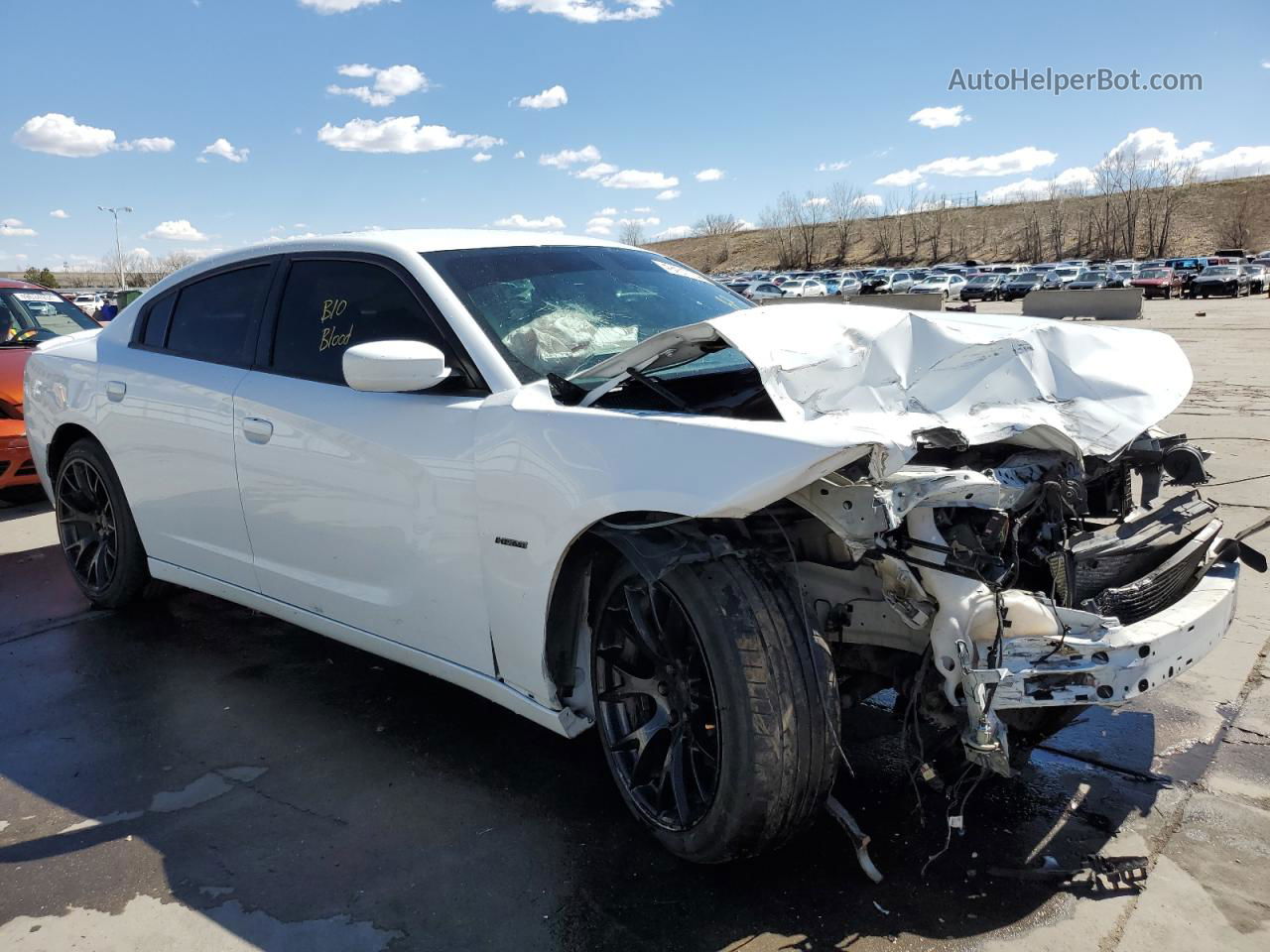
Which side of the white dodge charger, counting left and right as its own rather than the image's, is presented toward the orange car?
back

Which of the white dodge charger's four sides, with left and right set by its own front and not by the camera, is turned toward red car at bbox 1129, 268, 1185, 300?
left

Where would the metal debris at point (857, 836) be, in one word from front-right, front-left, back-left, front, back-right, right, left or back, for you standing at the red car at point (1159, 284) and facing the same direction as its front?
front-left

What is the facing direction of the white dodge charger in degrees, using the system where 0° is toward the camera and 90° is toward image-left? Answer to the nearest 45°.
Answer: approximately 315°
